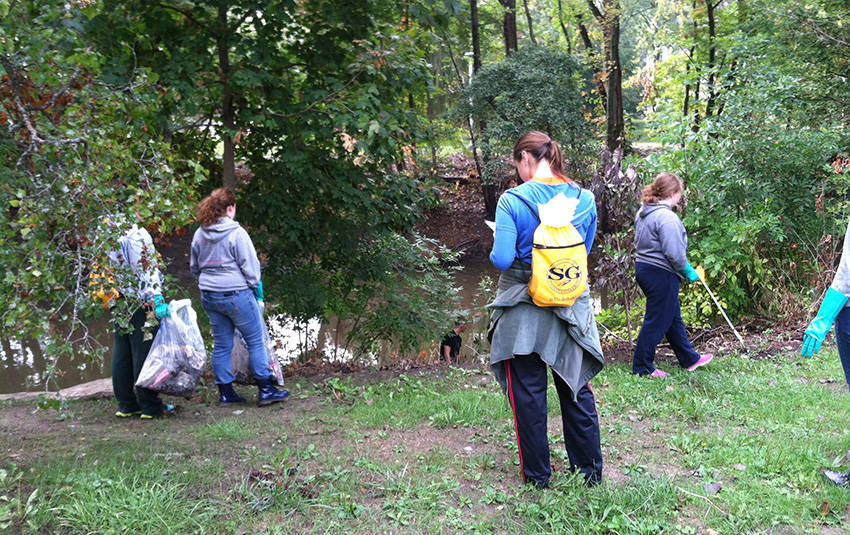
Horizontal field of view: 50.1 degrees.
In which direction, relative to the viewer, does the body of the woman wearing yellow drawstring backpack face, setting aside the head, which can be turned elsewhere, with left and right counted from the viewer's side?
facing away from the viewer and to the left of the viewer

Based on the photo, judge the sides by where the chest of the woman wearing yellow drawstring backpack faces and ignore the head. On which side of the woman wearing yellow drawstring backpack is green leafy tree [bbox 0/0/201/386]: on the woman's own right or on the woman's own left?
on the woman's own left

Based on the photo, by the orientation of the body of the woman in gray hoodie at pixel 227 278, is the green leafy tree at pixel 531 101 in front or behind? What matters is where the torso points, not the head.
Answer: in front

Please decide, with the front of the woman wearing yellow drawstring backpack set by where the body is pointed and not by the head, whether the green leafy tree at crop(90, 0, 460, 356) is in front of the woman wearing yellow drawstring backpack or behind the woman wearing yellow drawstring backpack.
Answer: in front

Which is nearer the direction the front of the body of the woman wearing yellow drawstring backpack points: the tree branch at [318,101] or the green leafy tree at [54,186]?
the tree branch

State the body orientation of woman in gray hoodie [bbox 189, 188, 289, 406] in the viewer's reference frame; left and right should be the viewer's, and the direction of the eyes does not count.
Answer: facing away from the viewer and to the right of the viewer
